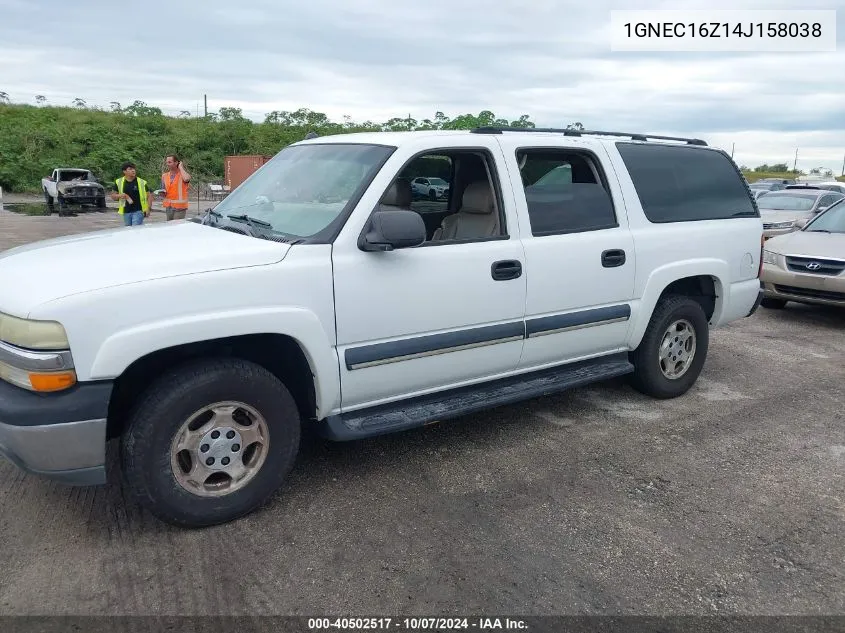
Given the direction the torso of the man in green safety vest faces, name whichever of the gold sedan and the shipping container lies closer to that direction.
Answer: the gold sedan

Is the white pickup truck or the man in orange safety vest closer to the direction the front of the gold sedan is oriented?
the man in orange safety vest

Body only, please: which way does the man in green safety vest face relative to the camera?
toward the camera

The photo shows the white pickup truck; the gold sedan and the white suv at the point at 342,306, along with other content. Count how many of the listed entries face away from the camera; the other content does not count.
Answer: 0

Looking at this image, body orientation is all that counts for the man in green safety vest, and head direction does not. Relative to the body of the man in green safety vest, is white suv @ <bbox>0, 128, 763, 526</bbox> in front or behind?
in front

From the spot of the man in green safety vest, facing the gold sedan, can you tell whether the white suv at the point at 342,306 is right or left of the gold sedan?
right

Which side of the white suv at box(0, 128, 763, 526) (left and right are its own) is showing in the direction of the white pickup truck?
right

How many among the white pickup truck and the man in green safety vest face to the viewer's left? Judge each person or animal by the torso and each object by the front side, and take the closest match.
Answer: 0

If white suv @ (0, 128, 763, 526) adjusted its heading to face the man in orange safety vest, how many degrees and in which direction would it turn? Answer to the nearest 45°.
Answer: approximately 135° to its right

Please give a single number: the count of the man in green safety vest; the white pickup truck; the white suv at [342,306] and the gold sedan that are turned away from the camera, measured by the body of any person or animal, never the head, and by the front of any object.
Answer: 0

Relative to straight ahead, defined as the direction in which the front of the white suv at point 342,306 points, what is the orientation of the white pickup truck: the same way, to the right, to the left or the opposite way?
to the left

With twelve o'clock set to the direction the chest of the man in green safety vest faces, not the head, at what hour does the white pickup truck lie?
The white pickup truck is roughly at 6 o'clock from the man in green safety vest.

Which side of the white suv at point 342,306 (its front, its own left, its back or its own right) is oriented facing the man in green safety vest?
right

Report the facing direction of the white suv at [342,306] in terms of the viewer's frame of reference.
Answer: facing the viewer and to the left of the viewer

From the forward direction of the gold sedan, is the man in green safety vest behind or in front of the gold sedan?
in front

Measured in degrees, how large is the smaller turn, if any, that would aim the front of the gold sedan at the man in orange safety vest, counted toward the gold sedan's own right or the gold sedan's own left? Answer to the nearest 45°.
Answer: approximately 45° to the gold sedan's own right

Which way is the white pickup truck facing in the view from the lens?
facing the viewer and to the right of the viewer

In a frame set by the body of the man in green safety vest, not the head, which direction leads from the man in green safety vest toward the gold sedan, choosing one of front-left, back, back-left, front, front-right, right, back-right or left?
front-left

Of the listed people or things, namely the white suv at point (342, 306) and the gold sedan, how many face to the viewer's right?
0
